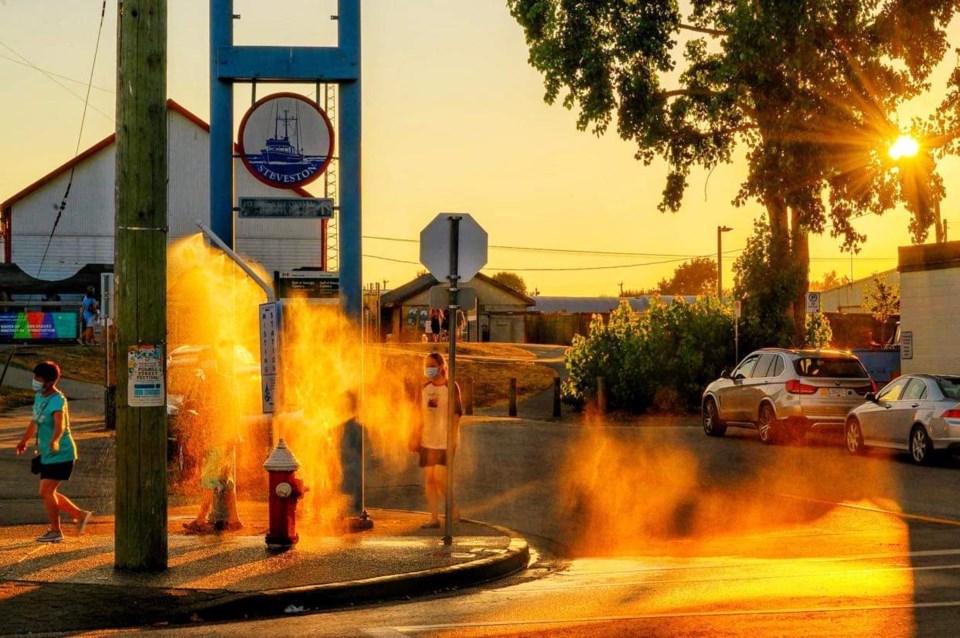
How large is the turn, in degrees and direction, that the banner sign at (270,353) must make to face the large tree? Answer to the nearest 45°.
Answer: approximately 135° to its left

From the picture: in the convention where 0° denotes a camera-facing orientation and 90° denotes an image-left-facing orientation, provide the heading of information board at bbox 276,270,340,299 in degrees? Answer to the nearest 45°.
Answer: approximately 0°

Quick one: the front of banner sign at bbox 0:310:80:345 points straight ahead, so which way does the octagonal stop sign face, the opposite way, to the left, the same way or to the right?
the opposite way

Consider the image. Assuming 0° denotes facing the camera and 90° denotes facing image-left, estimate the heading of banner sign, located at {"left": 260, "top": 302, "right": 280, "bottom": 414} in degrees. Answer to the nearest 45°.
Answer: approximately 0°

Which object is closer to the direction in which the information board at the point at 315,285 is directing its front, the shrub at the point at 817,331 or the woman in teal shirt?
the woman in teal shirt

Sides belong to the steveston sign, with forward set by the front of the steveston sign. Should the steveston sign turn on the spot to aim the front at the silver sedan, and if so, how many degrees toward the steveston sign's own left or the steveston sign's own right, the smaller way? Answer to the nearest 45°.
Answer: approximately 135° to the steveston sign's own left

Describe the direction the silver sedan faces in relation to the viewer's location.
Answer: facing away from the viewer and to the left of the viewer
